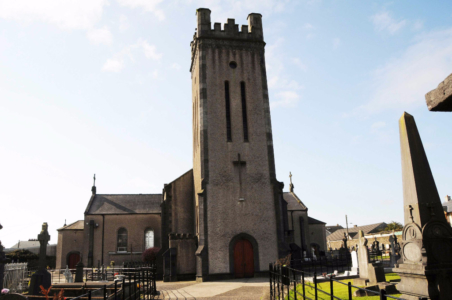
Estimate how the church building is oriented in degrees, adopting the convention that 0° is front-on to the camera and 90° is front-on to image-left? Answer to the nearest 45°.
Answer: approximately 0°

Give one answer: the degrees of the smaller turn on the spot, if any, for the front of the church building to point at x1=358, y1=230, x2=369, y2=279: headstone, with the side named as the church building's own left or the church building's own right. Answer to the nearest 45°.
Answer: approximately 45° to the church building's own left

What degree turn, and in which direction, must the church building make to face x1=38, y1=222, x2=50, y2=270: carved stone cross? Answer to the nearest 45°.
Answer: approximately 45° to its right

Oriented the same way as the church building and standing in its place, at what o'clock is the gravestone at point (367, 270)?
The gravestone is roughly at 11 o'clock from the church building.
